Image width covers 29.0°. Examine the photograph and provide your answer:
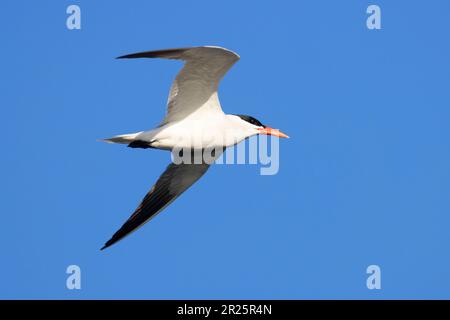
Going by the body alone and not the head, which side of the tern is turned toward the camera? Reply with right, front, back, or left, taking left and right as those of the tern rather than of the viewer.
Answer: right
